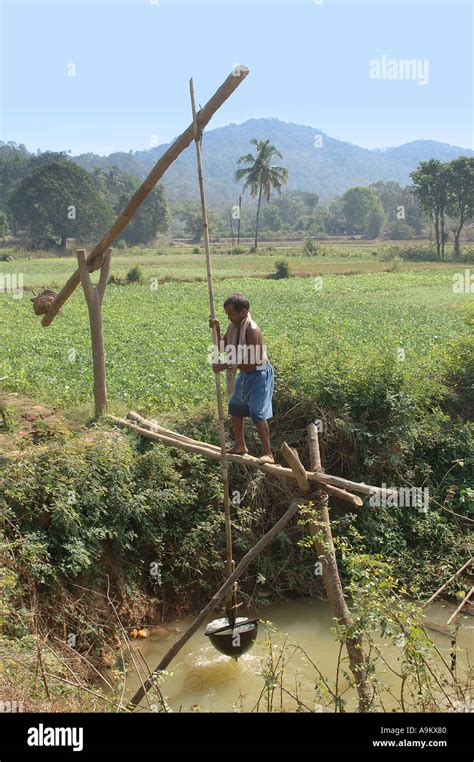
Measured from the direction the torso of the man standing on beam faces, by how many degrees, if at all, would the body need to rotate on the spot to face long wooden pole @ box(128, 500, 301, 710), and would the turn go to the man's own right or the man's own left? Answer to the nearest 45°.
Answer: approximately 45° to the man's own left

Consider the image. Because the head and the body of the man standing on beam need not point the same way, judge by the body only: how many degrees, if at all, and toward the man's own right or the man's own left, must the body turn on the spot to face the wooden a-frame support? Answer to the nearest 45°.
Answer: approximately 45° to the man's own left

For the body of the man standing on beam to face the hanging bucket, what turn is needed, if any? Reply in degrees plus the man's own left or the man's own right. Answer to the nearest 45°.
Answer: approximately 45° to the man's own left

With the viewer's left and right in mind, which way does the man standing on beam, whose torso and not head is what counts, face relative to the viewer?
facing the viewer and to the left of the viewer

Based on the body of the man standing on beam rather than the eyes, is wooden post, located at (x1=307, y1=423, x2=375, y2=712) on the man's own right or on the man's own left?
on the man's own left

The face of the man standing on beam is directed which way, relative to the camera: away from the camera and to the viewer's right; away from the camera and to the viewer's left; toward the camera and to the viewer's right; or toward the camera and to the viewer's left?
toward the camera and to the viewer's left
